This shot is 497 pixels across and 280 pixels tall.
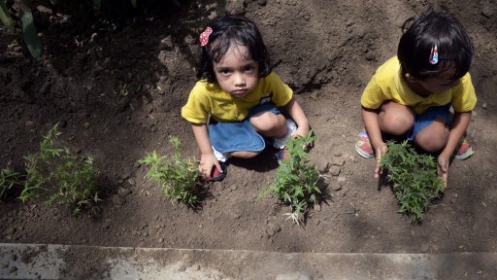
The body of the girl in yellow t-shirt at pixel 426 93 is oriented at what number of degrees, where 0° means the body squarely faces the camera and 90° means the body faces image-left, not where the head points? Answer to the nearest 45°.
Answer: approximately 0°

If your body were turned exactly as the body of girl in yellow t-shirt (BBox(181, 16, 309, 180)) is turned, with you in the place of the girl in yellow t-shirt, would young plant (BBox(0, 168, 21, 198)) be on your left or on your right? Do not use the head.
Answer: on your right

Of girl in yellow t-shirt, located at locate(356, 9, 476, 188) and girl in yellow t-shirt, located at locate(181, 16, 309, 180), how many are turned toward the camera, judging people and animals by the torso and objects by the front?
2

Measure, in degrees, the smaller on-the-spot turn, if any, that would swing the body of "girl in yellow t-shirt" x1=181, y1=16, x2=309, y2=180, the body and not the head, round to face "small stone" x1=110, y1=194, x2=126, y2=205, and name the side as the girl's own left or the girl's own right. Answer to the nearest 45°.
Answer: approximately 90° to the girl's own right

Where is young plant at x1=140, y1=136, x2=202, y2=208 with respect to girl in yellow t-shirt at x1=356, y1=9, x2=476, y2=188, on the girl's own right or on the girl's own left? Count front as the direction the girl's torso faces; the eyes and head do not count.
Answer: on the girl's own right

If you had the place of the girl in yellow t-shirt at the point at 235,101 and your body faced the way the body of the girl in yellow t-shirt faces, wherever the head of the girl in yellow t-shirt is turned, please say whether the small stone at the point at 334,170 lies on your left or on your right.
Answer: on your left

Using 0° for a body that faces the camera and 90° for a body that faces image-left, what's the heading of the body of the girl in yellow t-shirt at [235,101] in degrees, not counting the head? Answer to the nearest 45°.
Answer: approximately 0°

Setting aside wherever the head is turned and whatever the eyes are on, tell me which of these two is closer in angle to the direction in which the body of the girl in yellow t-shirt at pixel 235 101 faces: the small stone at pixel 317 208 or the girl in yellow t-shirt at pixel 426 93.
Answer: the small stone

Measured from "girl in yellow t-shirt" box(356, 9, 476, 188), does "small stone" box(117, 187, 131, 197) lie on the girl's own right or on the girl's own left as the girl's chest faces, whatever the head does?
on the girl's own right

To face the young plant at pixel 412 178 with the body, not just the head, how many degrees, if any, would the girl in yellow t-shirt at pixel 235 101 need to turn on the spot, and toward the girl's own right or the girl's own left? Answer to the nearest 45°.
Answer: approximately 45° to the girl's own left
